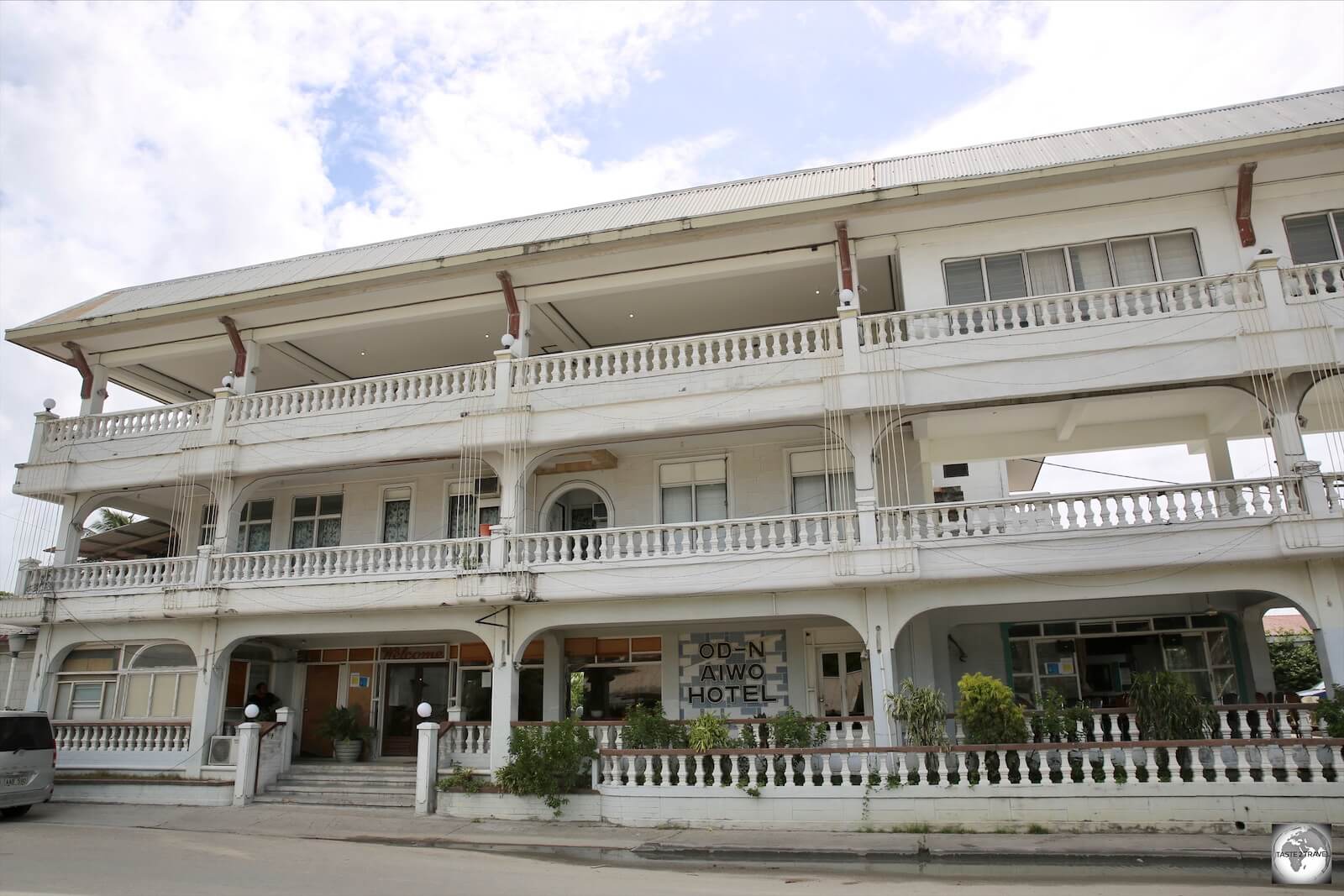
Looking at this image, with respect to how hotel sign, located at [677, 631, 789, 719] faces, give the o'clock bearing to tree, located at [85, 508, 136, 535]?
The tree is roughly at 4 o'clock from the hotel sign.

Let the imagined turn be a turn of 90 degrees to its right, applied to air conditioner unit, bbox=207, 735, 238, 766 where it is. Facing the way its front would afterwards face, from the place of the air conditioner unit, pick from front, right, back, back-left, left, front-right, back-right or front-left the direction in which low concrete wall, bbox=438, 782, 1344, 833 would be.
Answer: back-left

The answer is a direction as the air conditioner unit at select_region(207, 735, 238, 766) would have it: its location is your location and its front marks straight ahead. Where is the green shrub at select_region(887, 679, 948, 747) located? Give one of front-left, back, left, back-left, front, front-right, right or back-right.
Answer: front-left

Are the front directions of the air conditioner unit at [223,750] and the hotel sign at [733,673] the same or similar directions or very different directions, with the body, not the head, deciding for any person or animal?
same or similar directions

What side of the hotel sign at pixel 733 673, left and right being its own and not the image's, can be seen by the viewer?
front

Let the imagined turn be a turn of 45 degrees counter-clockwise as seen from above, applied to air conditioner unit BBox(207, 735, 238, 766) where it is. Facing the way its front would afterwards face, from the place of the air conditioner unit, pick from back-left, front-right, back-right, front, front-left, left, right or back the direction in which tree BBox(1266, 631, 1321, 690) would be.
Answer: front-left

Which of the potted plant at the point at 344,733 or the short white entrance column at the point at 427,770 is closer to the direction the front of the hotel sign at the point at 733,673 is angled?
the short white entrance column

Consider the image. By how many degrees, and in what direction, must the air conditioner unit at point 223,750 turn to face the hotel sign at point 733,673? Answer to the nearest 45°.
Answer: approximately 45° to its left

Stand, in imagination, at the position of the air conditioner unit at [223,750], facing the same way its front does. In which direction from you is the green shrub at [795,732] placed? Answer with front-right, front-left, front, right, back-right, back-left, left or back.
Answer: front-left

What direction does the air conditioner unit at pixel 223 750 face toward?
toward the camera

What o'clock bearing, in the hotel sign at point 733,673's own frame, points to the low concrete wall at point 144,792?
The low concrete wall is roughly at 3 o'clock from the hotel sign.

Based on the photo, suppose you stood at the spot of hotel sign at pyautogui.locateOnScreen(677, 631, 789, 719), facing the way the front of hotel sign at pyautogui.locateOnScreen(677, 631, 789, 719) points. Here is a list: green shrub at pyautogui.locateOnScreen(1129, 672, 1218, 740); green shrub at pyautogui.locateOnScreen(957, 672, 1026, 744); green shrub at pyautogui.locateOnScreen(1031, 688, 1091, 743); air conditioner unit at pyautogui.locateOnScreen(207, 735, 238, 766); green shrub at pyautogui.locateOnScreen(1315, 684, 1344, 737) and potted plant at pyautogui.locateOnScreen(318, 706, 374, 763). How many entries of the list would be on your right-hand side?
2

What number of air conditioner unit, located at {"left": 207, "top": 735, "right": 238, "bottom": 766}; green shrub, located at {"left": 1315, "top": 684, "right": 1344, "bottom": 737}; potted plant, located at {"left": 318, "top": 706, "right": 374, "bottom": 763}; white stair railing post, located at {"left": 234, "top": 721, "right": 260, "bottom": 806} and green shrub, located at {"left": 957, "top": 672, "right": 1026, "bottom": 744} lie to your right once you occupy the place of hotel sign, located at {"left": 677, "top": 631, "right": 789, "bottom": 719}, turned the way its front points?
3

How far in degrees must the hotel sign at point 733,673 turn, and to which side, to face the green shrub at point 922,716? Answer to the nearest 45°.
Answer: approximately 45° to its left

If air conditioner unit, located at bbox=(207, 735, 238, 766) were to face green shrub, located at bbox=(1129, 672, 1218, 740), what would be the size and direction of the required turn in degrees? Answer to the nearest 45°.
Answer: approximately 45° to its left

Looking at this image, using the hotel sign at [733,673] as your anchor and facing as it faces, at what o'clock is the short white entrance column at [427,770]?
The short white entrance column is roughly at 2 o'clock from the hotel sign.

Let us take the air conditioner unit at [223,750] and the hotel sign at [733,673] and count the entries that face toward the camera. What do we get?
2

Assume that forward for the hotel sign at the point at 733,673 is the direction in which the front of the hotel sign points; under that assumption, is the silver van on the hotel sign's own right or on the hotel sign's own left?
on the hotel sign's own right

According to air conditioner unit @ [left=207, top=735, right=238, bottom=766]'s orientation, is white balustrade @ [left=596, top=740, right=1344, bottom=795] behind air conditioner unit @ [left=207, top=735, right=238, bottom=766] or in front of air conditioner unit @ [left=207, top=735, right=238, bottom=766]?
in front
